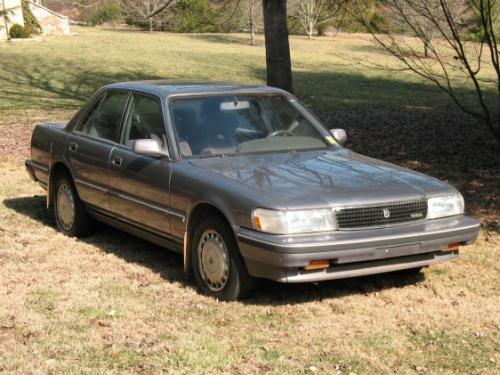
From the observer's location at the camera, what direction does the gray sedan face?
facing the viewer and to the right of the viewer

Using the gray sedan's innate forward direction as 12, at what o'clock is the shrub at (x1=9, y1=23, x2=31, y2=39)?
The shrub is roughly at 7 o'clock from the gray sedan.
